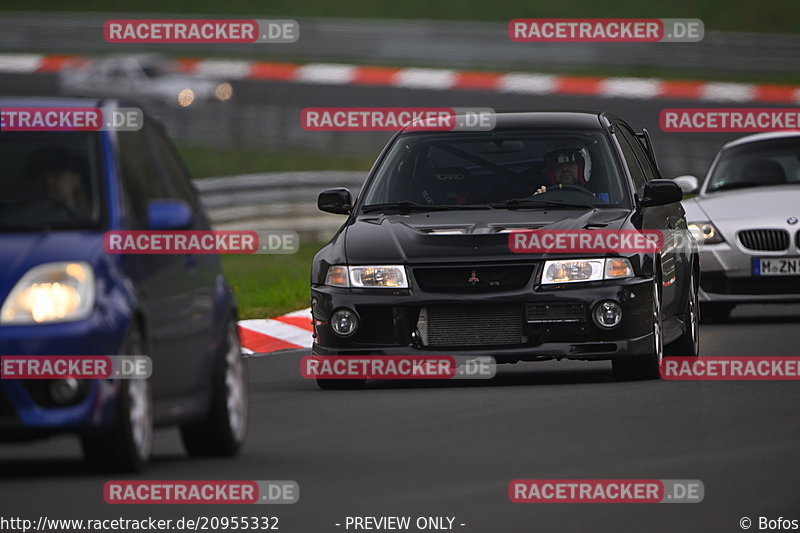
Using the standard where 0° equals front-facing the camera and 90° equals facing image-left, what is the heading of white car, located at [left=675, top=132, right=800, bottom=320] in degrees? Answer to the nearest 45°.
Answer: approximately 0°

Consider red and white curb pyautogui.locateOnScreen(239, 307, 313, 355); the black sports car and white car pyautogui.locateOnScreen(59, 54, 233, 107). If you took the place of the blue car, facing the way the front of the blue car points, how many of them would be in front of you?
0

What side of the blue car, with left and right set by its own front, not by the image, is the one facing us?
front

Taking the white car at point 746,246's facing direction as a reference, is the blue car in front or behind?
in front

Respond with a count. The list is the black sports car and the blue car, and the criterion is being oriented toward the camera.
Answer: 2

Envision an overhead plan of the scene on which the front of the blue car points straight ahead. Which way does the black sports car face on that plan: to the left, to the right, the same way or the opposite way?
the same way

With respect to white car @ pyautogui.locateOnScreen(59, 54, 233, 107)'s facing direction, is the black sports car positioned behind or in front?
in front

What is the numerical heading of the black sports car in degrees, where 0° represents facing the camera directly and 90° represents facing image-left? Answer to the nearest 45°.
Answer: approximately 0°

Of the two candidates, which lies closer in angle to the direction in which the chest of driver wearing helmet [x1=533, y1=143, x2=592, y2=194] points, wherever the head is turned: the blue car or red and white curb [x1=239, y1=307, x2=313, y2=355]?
the blue car

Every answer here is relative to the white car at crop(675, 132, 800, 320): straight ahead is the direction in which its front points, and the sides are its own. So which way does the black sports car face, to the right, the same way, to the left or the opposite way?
the same way

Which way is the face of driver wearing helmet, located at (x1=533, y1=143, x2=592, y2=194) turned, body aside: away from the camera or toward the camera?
toward the camera

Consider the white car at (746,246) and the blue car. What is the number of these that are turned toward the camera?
2

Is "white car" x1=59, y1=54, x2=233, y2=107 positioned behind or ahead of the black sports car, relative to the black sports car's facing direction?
behind
